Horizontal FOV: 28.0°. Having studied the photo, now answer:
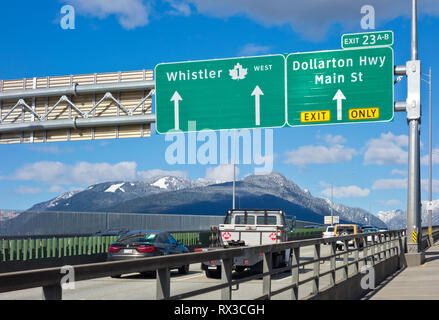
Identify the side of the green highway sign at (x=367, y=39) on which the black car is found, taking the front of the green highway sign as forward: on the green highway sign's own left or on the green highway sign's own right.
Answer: on the green highway sign's own right

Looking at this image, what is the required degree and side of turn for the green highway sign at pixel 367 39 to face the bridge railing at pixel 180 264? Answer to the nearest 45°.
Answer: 0° — it already faces it

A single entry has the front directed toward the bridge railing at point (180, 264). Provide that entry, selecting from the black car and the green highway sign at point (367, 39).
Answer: the green highway sign

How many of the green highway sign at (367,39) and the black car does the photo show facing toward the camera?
1

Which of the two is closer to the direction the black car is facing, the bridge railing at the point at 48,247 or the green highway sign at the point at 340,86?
the green highway sign

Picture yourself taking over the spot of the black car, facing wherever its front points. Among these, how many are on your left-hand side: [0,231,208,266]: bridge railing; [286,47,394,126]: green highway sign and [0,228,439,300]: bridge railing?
1

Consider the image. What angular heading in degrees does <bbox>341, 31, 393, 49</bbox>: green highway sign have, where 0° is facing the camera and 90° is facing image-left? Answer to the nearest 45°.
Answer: approximately 0°

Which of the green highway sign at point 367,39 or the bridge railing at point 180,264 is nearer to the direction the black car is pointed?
the green highway sign

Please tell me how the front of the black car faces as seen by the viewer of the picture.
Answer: facing away from the viewer and to the right of the viewer

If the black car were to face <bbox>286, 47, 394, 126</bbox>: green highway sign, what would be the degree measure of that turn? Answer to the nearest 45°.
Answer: approximately 45° to its right

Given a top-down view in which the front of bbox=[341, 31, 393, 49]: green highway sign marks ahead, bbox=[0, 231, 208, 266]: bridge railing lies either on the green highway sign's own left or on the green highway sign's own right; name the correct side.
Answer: on the green highway sign's own right
